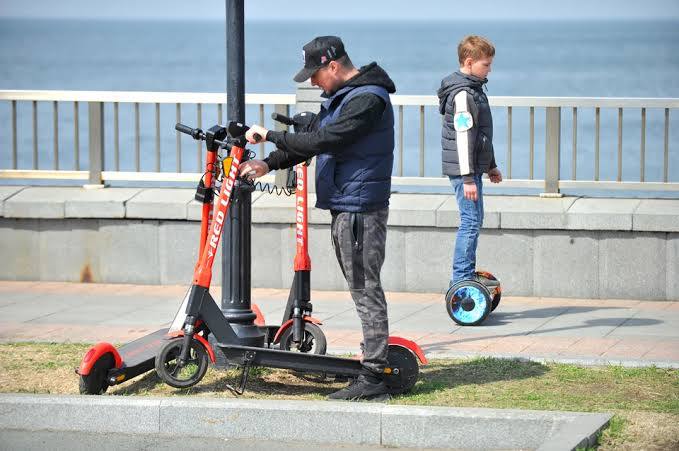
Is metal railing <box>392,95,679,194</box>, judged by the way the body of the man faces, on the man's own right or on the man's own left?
on the man's own right

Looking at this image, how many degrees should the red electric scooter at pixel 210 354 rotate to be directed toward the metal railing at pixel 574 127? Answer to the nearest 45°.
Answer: approximately 135° to its right

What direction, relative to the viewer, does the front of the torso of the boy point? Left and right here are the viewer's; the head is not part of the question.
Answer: facing to the right of the viewer

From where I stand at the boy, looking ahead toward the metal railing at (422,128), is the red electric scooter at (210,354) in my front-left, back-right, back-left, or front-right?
back-left

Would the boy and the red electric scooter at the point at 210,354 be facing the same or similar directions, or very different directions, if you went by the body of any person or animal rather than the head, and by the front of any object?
very different directions

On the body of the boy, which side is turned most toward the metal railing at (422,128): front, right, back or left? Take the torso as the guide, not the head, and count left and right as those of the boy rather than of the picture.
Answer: left

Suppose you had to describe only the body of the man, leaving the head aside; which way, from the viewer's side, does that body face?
to the viewer's left

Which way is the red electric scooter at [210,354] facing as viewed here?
to the viewer's left

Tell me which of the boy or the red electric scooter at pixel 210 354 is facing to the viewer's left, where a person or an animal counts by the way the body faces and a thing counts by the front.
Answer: the red electric scooter

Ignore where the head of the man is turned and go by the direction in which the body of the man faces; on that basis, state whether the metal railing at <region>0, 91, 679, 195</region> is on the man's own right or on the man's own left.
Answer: on the man's own right

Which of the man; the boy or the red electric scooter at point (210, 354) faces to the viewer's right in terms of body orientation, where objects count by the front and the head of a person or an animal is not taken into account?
the boy

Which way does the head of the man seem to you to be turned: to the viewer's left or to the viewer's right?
to the viewer's left

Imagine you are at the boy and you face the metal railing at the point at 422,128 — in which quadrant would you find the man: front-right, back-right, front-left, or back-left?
back-left
